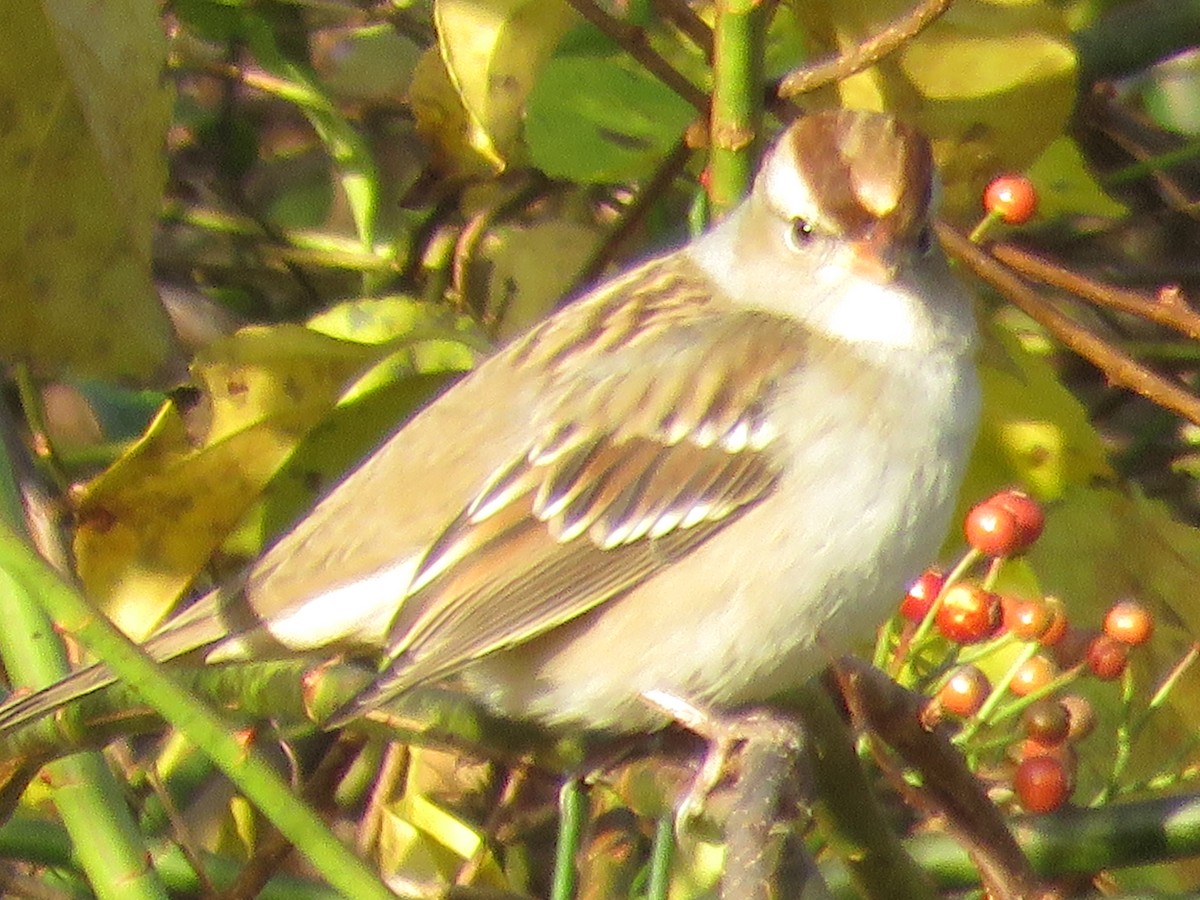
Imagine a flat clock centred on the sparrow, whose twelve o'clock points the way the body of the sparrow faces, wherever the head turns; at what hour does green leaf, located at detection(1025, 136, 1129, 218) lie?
The green leaf is roughly at 11 o'clock from the sparrow.

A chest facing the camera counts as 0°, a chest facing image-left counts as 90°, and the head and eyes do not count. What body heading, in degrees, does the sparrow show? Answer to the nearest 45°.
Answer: approximately 270°

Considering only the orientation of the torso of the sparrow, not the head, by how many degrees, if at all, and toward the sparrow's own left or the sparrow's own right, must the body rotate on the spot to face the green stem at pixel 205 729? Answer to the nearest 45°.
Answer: approximately 135° to the sparrow's own right
